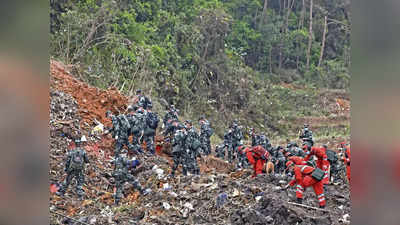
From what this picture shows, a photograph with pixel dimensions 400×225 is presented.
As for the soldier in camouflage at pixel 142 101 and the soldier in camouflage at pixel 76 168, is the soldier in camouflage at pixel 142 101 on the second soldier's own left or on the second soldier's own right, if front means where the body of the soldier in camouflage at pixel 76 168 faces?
on the second soldier's own right

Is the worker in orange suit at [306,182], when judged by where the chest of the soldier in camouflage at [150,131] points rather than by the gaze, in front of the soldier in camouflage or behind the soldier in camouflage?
behind

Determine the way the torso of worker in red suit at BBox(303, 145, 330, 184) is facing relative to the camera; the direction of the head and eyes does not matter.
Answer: to the viewer's left
